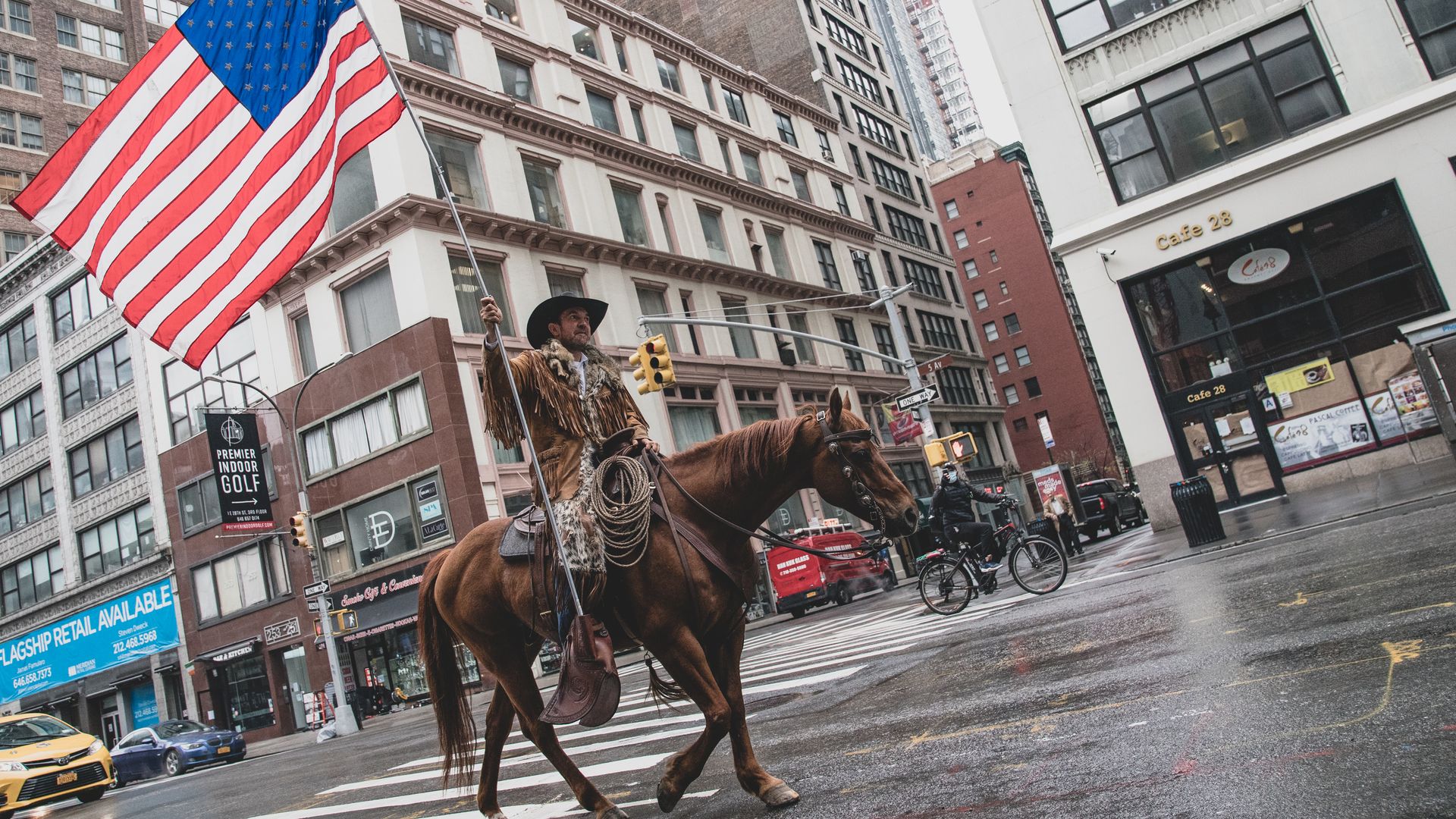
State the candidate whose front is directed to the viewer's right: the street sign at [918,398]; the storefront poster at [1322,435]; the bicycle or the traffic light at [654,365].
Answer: the bicycle

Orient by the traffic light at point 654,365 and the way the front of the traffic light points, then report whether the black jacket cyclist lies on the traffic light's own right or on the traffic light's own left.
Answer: on the traffic light's own left

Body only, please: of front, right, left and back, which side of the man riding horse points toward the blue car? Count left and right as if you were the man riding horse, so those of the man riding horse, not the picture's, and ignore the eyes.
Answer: back

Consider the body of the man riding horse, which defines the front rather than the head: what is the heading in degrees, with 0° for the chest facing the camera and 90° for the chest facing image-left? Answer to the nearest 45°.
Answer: approximately 315°

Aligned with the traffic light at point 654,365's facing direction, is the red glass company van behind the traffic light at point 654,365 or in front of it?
behind

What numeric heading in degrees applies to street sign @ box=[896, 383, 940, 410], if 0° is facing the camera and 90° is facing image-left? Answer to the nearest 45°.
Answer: approximately 0°

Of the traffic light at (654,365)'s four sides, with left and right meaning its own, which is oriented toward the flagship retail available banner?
right
